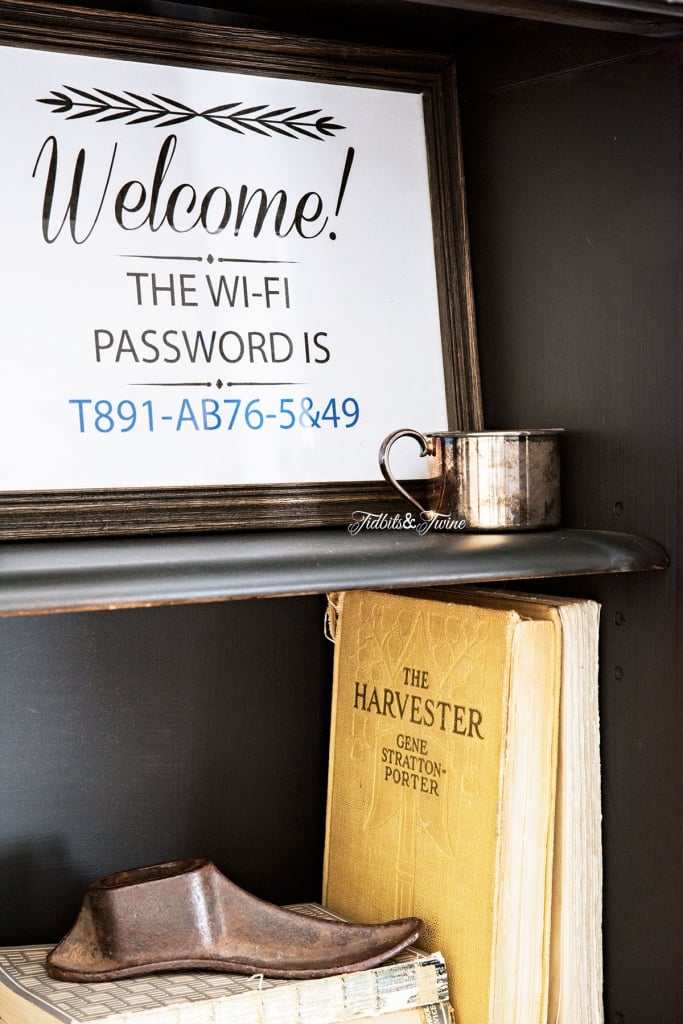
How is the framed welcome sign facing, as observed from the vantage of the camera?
facing the viewer and to the right of the viewer

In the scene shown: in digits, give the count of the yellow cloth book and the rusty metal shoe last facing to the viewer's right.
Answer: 1

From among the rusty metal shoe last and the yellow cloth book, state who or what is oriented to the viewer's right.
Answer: the rusty metal shoe last

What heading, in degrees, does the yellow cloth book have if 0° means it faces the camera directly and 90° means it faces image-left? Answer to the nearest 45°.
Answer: approximately 45°

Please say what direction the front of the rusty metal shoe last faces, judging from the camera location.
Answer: facing to the right of the viewer
